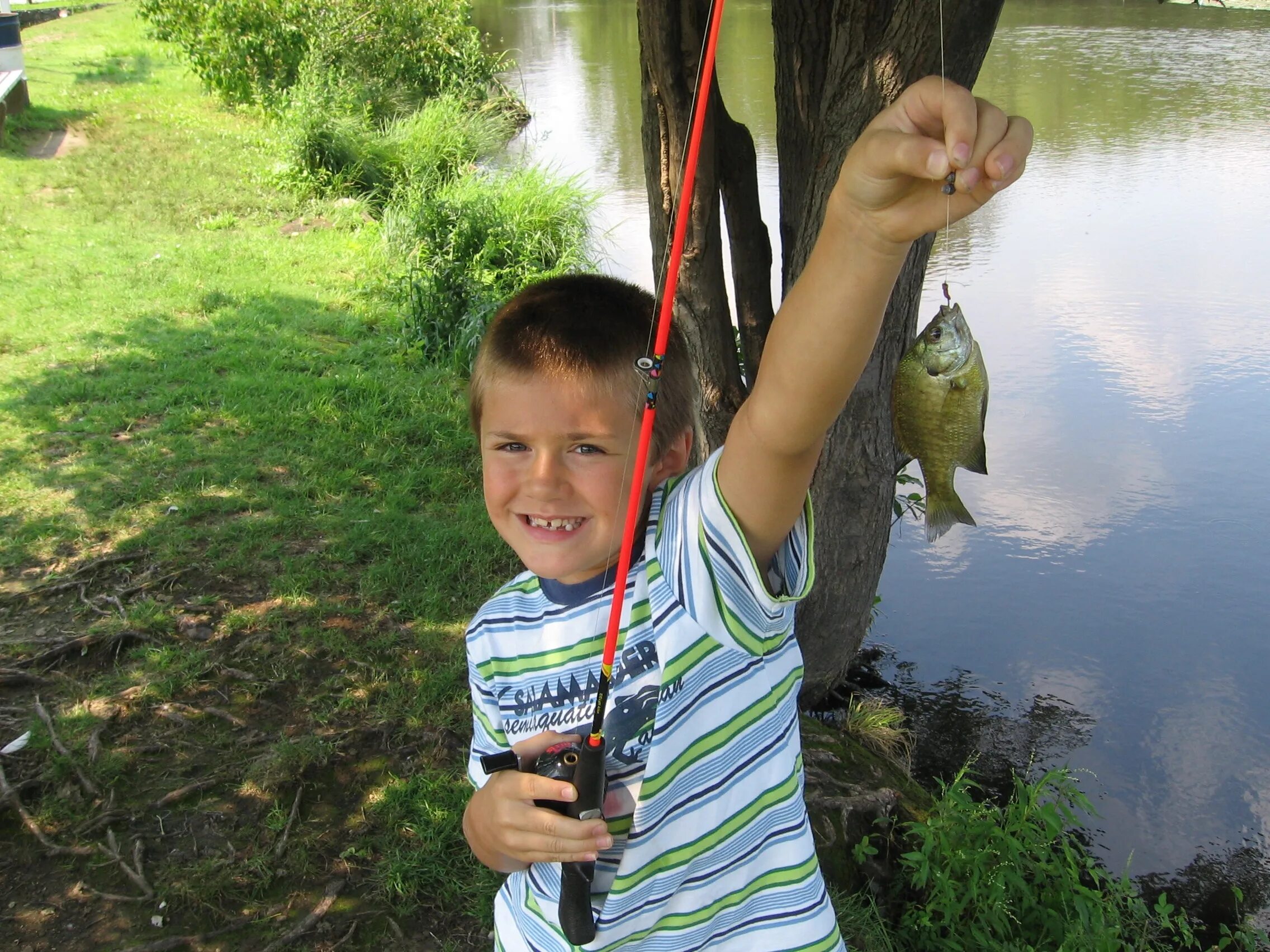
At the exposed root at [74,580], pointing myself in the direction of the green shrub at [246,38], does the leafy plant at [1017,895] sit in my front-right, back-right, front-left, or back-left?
back-right

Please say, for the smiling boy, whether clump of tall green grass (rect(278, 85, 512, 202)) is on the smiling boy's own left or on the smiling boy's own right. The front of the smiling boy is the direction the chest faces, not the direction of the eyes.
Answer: on the smiling boy's own right

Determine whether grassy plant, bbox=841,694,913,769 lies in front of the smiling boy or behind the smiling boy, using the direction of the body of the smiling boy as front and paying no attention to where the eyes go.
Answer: behind

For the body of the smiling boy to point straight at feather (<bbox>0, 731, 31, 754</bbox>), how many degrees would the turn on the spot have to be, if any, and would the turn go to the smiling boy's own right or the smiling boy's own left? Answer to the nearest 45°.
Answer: approximately 90° to the smiling boy's own right

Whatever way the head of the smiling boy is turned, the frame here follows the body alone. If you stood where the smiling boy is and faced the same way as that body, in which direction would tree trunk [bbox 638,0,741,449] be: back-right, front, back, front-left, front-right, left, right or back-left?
back-right

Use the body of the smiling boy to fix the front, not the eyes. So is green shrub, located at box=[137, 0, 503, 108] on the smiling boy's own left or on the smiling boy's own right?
on the smiling boy's own right

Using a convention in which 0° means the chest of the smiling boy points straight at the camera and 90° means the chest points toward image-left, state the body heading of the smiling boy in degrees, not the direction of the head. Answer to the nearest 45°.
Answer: approximately 45°

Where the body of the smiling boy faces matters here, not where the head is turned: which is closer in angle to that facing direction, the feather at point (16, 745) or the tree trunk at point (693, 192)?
the feather

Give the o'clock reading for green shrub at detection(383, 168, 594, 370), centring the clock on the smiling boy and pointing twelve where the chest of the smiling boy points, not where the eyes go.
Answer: The green shrub is roughly at 4 o'clock from the smiling boy.
